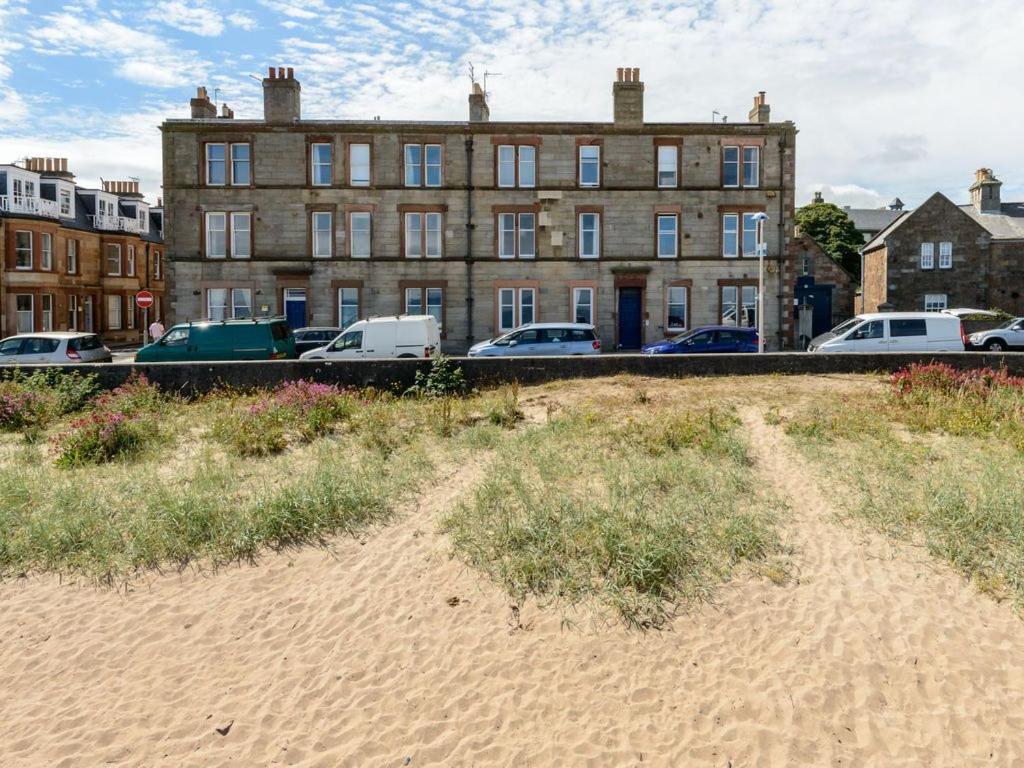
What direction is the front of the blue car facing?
to the viewer's left

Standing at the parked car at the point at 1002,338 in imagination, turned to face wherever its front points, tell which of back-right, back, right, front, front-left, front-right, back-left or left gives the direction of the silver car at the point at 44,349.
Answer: front-left

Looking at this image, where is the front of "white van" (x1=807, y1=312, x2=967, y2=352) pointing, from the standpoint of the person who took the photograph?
facing to the left of the viewer

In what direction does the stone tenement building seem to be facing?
toward the camera

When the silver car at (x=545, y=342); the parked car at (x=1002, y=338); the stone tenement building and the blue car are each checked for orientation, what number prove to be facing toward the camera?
1

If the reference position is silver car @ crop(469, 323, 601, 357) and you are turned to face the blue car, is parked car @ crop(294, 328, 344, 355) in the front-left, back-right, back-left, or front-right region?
back-left

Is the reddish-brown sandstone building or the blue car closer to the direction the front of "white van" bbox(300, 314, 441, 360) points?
the reddish-brown sandstone building

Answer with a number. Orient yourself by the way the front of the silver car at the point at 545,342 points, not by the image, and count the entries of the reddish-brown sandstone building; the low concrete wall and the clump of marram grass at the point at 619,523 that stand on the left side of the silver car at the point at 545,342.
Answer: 2

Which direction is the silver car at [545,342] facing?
to the viewer's left

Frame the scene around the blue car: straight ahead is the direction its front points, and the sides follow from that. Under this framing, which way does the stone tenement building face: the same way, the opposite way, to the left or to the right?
to the left

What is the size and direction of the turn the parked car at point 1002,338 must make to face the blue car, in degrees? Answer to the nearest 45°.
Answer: approximately 45° to its left

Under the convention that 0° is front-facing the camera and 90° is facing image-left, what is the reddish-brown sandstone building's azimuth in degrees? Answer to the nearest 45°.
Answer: approximately 315°

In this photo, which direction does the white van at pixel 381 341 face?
to the viewer's left
